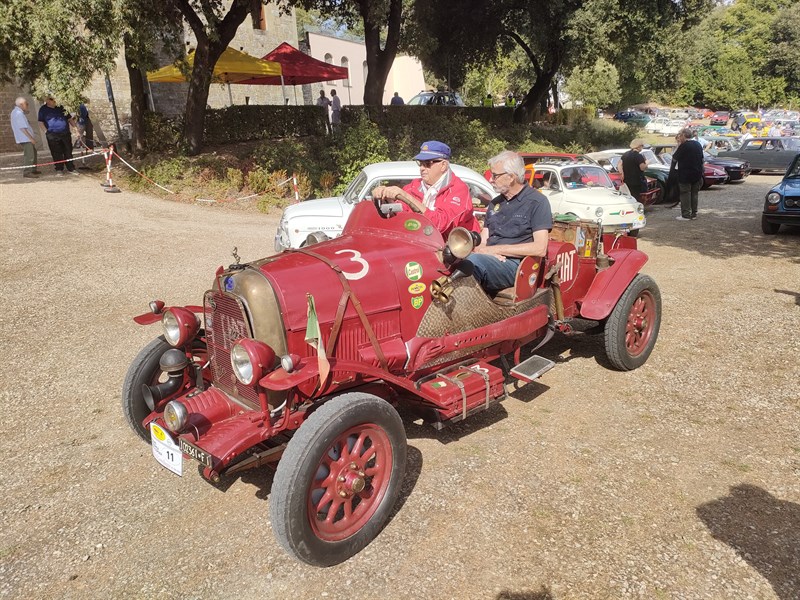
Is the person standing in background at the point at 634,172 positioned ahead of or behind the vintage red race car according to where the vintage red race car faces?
behind

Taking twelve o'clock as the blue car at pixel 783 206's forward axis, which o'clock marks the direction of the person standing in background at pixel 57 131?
The person standing in background is roughly at 1 o'clock from the blue car.

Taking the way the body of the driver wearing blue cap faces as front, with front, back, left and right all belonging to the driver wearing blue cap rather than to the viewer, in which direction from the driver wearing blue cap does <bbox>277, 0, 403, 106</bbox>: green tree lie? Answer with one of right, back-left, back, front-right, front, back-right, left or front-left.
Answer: back-right

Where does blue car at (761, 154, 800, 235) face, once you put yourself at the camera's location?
facing the viewer and to the left of the viewer

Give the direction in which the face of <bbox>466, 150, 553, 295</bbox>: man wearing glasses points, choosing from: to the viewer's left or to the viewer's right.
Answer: to the viewer's left

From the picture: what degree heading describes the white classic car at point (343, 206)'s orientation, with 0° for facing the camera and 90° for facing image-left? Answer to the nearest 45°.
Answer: approximately 45°

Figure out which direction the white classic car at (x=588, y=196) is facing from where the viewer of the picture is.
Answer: facing the viewer and to the right of the viewer

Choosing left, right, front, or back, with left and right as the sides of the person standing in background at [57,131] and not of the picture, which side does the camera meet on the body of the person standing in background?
front

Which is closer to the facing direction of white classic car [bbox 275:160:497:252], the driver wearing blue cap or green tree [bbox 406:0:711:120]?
the driver wearing blue cap

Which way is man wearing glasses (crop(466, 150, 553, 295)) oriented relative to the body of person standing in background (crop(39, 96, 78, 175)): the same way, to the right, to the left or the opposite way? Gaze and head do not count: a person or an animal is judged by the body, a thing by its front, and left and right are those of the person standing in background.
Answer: to the right

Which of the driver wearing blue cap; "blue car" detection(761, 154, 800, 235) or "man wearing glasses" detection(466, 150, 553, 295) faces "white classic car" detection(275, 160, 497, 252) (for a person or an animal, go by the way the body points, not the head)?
the blue car

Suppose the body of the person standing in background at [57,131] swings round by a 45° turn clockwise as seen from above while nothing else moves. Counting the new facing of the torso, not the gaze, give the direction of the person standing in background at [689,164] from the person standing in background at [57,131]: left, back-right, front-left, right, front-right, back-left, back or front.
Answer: left

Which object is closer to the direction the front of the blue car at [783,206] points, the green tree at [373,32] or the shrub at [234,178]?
the shrub

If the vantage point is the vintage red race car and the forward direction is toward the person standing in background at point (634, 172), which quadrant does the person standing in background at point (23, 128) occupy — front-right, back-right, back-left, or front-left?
front-left

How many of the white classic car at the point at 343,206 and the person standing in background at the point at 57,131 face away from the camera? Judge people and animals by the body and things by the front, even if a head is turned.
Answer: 0

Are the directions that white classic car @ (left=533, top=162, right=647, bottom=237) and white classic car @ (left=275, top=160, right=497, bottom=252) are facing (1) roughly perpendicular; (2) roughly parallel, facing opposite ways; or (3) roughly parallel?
roughly perpendicular
